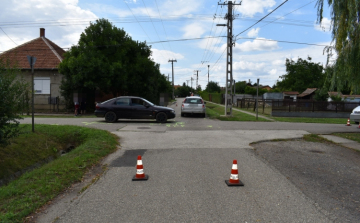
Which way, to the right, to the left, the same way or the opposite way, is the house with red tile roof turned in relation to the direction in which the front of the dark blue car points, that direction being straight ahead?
to the right

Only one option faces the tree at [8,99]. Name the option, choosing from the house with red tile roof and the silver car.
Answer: the house with red tile roof

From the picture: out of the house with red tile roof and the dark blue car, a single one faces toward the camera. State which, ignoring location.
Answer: the house with red tile roof

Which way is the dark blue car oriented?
to the viewer's right

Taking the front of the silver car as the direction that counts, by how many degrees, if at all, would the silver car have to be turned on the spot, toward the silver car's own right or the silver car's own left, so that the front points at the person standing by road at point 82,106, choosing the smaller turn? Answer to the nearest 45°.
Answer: approximately 90° to the silver car's own left

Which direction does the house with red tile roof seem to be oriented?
toward the camera

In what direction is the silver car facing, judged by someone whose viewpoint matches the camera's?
facing away from the viewer

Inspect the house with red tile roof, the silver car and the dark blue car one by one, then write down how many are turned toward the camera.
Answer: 1

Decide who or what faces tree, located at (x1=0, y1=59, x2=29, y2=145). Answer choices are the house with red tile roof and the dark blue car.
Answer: the house with red tile roof
